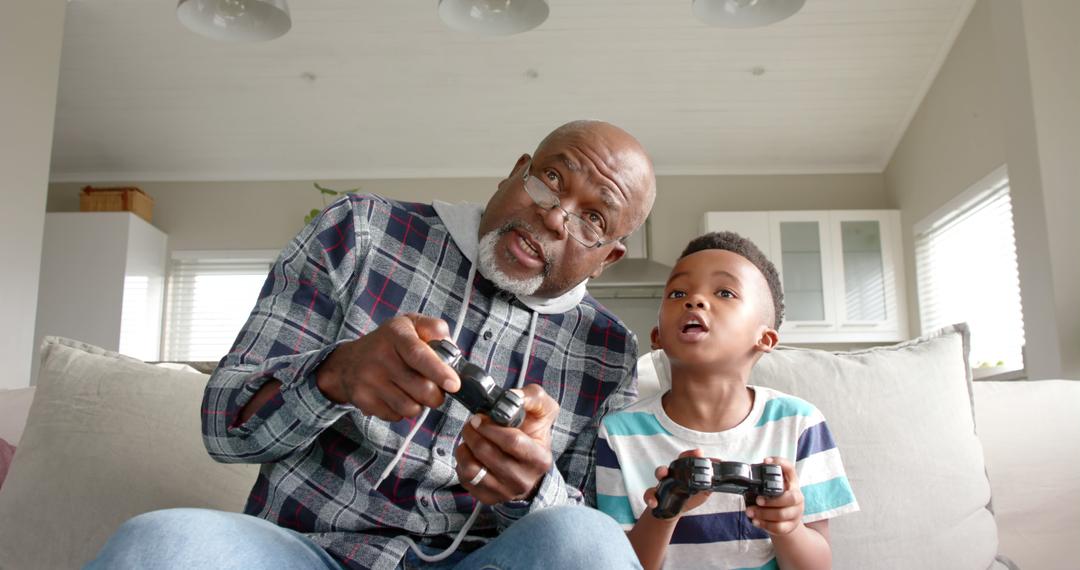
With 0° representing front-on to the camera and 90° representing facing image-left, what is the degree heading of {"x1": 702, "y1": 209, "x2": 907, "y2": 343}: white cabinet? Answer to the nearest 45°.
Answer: approximately 0°

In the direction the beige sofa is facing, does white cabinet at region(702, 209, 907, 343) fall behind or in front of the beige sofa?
behind

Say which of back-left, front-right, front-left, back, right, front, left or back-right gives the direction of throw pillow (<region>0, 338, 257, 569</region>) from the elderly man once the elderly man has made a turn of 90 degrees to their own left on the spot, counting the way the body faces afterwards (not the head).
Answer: back-left

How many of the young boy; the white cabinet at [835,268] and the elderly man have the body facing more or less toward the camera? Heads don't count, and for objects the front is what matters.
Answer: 3

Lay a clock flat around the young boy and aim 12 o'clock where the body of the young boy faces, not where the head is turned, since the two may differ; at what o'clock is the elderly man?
The elderly man is roughly at 2 o'clock from the young boy.

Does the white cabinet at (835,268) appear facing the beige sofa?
yes

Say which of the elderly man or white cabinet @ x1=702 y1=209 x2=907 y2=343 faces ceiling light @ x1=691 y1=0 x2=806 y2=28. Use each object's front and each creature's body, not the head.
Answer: the white cabinet

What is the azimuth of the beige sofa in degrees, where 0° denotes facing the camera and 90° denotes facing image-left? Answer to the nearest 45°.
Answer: approximately 0°

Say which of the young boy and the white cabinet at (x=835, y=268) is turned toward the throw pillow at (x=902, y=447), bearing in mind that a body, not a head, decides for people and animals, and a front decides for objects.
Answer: the white cabinet
